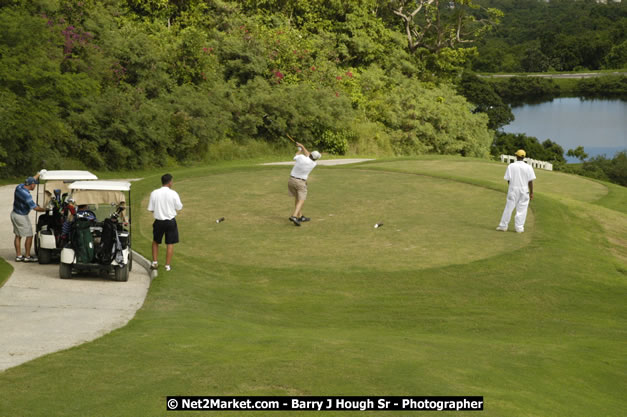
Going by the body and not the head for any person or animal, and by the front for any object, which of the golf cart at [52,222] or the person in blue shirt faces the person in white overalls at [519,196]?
the person in blue shirt

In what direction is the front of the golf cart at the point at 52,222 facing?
away from the camera

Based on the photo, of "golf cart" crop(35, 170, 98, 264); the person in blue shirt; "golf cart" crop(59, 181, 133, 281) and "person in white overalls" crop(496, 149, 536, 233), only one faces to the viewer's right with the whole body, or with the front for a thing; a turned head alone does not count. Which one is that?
the person in blue shirt

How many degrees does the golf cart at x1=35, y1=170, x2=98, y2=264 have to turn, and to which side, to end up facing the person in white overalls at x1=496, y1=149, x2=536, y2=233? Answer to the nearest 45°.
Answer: approximately 90° to its right

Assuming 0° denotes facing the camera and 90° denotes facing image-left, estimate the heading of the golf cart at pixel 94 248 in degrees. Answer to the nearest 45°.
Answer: approximately 180°

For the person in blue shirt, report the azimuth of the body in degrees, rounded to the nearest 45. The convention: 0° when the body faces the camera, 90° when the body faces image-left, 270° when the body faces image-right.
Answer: approximately 270°

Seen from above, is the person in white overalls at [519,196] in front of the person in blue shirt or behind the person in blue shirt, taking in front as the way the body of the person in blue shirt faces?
in front

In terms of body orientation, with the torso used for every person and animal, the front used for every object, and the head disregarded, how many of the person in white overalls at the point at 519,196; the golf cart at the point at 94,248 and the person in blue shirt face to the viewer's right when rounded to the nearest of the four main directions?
1

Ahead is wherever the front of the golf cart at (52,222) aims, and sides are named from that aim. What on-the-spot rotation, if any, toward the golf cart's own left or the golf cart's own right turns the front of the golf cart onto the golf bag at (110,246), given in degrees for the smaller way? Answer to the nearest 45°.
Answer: approximately 135° to the golf cart's own right
